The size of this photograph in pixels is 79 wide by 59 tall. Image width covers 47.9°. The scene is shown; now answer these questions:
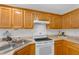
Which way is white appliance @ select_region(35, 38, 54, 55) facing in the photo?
toward the camera

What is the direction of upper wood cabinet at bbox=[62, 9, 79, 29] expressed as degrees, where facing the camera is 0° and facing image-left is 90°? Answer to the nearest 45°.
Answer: approximately 45°
